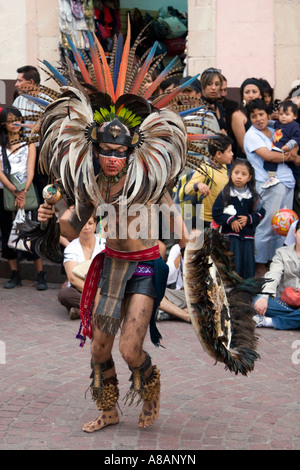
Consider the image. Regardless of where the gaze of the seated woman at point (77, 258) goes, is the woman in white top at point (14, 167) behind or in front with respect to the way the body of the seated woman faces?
behind

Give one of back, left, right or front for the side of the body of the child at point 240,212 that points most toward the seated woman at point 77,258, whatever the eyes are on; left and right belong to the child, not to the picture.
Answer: right

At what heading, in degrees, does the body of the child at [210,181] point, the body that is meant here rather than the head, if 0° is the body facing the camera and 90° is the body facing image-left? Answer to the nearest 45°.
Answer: approximately 315°

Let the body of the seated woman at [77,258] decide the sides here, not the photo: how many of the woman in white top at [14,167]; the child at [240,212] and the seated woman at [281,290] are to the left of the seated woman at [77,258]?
2

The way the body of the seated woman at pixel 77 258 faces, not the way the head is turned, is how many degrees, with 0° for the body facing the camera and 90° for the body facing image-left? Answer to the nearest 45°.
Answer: approximately 0°

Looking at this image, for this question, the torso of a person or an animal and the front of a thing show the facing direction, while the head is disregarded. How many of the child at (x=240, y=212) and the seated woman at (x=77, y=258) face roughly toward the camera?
2

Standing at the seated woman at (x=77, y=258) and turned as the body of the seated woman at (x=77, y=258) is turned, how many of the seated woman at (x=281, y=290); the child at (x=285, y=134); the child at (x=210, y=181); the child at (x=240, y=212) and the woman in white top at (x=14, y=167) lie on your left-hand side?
4

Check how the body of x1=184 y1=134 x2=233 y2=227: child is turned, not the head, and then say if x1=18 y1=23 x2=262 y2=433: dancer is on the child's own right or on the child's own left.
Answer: on the child's own right
